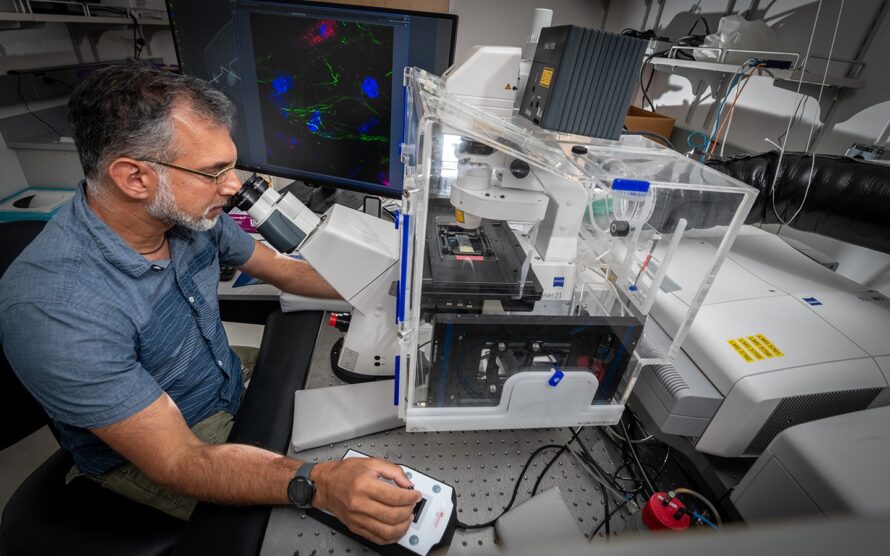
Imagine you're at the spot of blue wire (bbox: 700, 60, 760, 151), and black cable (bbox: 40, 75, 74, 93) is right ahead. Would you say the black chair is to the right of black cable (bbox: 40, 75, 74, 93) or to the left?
left

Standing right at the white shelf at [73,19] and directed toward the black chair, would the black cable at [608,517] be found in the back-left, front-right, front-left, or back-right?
front-left

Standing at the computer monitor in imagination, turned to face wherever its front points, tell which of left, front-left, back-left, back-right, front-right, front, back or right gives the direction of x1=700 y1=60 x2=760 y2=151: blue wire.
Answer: left

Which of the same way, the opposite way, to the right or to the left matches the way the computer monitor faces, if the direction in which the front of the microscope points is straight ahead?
to the left

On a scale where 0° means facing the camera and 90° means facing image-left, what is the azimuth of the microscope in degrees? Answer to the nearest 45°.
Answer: approximately 90°

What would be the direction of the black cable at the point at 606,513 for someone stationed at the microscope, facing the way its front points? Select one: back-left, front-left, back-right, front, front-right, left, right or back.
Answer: back-left

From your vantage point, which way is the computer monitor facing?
toward the camera

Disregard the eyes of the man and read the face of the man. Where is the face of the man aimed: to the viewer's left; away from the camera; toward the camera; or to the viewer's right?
to the viewer's right

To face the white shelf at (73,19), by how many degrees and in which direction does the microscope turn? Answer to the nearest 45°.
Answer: approximately 45° to its right
